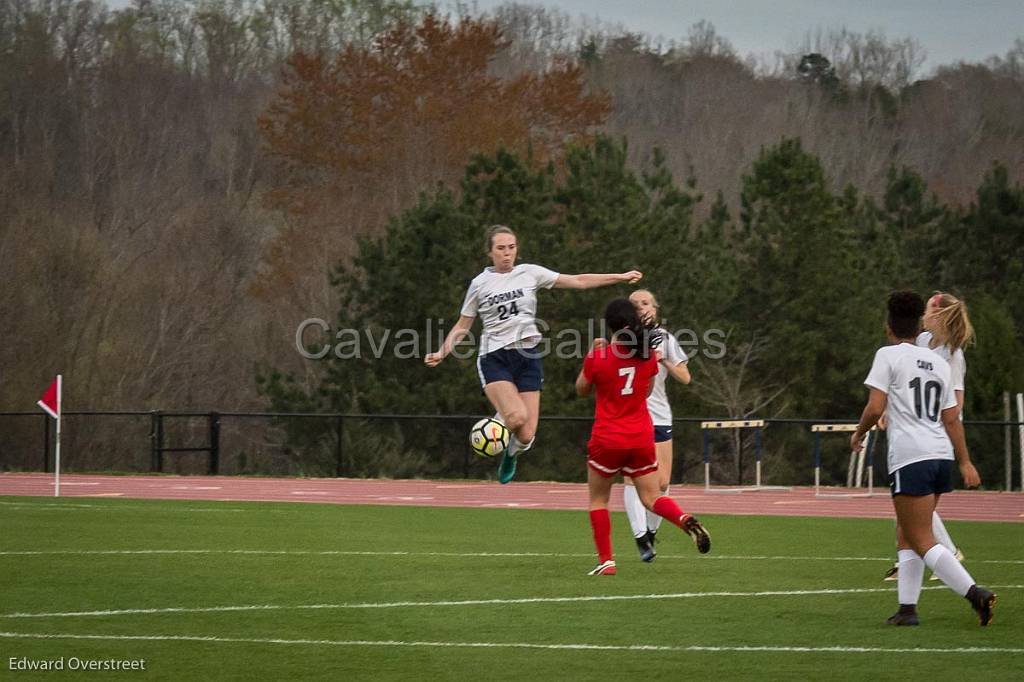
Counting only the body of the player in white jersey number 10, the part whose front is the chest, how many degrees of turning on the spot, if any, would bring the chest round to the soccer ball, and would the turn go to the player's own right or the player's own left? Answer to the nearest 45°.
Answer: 0° — they already face it

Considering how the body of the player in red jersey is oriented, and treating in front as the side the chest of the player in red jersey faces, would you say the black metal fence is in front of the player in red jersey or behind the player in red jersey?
in front

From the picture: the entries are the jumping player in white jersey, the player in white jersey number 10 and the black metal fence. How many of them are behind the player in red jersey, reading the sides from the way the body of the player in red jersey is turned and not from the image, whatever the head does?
1

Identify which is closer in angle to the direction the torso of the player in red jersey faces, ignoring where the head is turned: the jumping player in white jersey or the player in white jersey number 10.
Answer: the jumping player in white jersey

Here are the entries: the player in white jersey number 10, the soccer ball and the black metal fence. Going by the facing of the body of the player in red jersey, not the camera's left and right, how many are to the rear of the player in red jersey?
1

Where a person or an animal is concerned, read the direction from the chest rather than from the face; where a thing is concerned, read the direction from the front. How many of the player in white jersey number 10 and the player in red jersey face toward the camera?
0

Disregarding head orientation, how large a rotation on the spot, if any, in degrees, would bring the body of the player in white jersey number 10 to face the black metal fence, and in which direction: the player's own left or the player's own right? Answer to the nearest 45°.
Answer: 0° — they already face it

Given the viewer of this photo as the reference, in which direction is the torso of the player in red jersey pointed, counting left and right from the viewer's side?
facing away from the viewer and to the left of the viewer

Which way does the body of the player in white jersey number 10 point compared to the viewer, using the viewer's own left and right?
facing away from the viewer and to the left of the viewer

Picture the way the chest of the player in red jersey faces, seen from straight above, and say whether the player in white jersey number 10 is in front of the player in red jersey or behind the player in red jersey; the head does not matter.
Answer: behind

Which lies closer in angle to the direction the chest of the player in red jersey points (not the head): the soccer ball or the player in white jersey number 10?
the soccer ball
